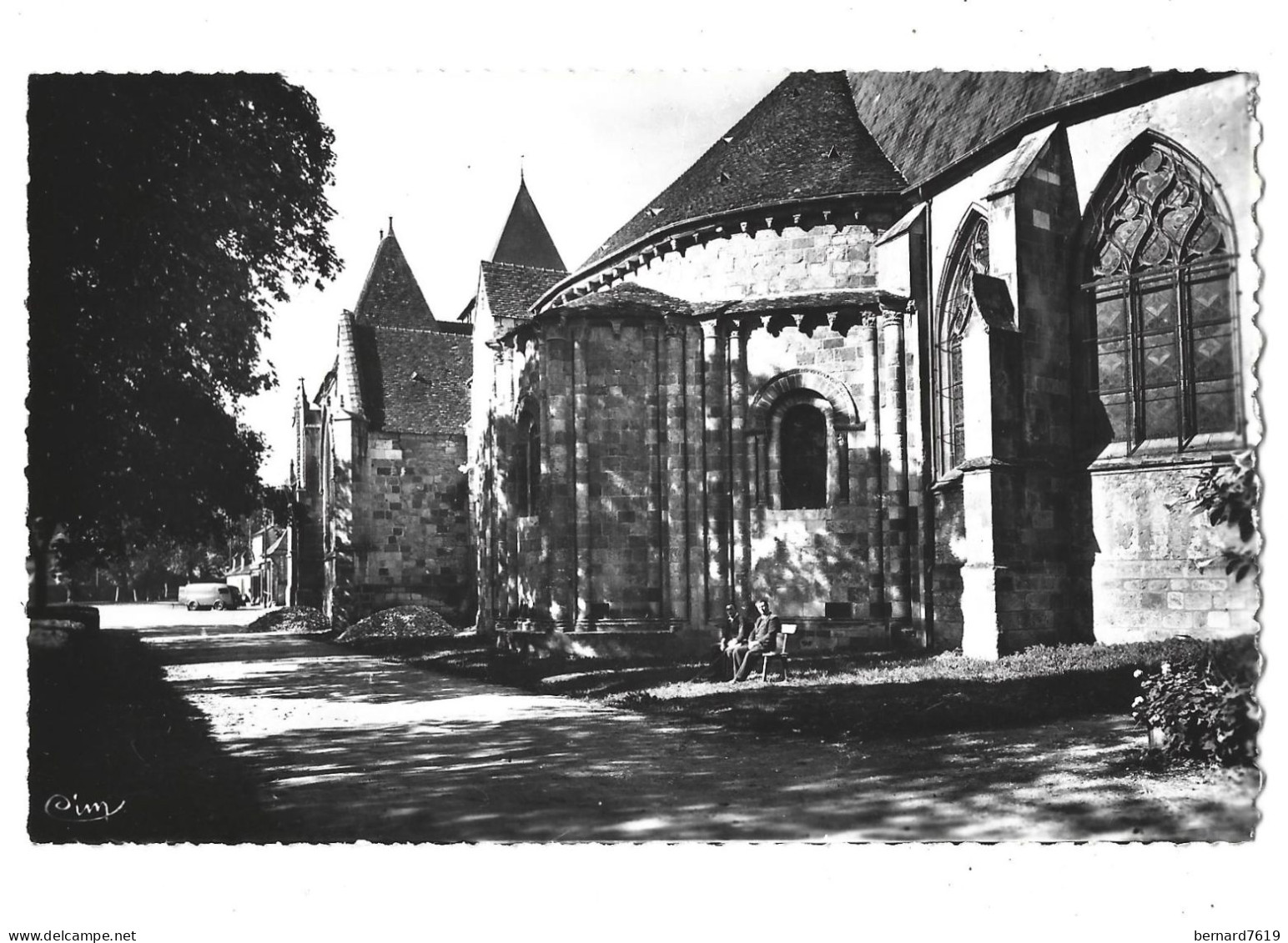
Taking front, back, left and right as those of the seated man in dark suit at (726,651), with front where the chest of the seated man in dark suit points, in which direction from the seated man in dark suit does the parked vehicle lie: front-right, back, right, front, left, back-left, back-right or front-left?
right

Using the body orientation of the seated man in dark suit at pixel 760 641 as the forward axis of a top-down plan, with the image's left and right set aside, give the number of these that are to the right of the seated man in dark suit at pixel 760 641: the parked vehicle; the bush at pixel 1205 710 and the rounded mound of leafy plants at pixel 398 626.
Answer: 2

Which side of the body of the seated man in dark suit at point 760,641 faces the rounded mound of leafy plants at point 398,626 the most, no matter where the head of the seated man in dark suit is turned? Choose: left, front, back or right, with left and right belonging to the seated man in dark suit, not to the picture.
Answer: right

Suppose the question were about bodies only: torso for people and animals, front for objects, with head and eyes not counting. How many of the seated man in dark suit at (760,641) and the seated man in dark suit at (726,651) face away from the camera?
0

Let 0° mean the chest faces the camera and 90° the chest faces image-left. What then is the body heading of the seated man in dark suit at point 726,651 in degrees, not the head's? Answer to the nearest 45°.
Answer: approximately 45°

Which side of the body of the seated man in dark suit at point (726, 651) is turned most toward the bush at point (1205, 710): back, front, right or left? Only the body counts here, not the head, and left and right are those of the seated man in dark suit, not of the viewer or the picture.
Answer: left

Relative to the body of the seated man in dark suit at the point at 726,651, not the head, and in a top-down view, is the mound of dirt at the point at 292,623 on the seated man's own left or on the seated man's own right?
on the seated man's own right

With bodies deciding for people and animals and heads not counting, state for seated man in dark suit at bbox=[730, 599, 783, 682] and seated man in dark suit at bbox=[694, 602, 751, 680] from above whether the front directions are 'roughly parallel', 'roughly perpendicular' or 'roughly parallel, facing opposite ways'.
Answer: roughly parallel

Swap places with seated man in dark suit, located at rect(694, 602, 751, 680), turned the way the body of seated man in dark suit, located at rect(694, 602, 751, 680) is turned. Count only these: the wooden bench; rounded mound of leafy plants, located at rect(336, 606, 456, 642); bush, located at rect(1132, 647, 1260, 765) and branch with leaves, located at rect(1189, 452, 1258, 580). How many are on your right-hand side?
1

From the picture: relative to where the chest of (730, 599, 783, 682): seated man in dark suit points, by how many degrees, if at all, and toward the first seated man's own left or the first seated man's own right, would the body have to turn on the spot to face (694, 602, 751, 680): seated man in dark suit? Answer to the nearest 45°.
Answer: approximately 90° to the first seated man's own right

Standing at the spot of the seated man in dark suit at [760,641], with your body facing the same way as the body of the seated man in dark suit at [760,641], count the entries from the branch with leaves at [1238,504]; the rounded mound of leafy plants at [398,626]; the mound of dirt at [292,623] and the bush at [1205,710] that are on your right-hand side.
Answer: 2

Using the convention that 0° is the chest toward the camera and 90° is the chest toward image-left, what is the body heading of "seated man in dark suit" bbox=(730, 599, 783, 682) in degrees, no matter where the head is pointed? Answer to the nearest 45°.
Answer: approximately 45°

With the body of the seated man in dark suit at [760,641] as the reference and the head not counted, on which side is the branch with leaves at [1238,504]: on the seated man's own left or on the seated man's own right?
on the seated man's own left

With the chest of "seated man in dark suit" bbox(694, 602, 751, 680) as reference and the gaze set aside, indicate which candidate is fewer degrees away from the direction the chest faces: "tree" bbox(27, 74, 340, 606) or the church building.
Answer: the tree

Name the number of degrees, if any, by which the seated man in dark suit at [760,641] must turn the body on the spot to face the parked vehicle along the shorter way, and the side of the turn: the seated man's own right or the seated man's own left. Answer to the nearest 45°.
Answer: approximately 90° to the seated man's own right

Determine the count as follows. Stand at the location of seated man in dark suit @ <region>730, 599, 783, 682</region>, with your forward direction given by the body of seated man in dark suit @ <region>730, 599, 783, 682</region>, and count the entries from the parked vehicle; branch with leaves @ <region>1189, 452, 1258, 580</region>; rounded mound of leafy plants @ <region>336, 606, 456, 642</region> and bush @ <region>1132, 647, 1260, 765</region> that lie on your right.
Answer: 2
